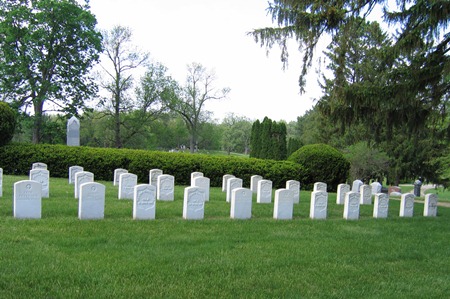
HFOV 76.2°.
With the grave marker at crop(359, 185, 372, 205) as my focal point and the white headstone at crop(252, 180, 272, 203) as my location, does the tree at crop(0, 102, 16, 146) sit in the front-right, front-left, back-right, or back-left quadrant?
back-left

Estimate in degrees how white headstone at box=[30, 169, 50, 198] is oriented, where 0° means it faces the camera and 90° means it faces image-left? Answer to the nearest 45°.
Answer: approximately 0°

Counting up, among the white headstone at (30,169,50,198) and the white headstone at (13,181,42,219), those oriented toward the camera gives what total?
2

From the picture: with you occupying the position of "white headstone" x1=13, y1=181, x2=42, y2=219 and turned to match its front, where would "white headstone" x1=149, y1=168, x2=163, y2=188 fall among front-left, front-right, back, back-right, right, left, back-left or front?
back-left

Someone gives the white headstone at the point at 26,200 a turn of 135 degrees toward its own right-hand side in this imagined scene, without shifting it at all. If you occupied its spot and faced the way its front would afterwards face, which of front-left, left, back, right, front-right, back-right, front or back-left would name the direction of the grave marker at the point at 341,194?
back-right

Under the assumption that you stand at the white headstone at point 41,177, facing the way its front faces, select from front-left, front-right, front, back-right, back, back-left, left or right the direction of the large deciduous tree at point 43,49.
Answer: back

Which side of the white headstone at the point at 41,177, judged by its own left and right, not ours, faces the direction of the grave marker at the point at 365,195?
left

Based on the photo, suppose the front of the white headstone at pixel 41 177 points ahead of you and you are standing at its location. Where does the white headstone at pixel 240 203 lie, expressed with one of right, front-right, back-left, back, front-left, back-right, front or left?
front-left

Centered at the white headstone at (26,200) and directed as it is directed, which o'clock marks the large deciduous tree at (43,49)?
The large deciduous tree is roughly at 6 o'clock from the white headstone.

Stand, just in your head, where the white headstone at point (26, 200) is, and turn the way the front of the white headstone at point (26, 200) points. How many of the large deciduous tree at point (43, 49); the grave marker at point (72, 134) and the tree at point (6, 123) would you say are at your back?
3

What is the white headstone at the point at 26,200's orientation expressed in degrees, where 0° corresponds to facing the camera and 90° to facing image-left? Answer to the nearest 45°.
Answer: approximately 0°
